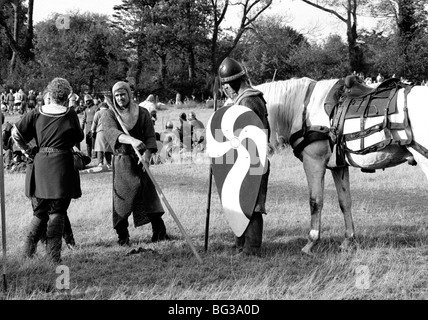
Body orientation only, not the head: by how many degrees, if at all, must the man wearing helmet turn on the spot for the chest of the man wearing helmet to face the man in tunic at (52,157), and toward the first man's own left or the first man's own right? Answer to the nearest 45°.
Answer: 0° — they already face them

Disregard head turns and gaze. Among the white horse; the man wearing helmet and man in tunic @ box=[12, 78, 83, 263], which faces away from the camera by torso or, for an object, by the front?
the man in tunic

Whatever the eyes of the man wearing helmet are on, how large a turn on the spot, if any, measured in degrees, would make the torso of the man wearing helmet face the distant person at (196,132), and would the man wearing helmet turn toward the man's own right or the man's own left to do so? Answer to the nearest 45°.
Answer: approximately 90° to the man's own right

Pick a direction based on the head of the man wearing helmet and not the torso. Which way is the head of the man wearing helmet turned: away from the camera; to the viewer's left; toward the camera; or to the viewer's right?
to the viewer's left

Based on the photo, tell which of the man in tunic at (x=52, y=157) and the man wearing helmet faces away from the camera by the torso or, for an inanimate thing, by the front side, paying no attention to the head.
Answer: the man in tunic

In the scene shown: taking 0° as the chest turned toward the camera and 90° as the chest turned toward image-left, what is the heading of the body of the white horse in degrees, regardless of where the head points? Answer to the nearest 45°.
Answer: approximately 90°

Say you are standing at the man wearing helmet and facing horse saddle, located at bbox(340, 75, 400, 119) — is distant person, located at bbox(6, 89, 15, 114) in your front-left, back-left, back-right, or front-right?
back-left

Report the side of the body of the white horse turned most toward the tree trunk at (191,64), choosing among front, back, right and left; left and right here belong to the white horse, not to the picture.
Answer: right

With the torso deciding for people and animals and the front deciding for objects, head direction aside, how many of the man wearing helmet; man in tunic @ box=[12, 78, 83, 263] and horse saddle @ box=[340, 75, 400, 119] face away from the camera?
1

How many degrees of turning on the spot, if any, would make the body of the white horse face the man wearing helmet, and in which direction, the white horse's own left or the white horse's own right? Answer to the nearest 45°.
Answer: approximately 45° to the white horse's own left

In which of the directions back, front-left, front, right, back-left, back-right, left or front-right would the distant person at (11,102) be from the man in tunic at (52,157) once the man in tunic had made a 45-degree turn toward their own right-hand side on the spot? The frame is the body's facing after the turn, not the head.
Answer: front-left

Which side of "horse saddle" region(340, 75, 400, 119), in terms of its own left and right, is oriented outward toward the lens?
left

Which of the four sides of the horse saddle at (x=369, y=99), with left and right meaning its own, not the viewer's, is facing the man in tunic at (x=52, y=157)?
front

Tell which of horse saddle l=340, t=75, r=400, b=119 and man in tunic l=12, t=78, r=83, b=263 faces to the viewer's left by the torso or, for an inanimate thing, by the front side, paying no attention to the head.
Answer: the horse saddle

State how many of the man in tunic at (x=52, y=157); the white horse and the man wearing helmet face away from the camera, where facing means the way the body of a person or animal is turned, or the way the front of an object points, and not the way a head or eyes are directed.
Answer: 1

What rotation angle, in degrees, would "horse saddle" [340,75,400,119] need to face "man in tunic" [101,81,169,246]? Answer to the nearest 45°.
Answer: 0° — it already faces them

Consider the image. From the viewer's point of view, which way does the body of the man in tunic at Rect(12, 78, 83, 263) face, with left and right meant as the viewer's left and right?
facing away from the viewer

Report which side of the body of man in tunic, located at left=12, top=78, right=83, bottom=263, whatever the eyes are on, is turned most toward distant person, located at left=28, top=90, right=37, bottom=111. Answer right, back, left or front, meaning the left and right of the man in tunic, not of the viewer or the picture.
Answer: front

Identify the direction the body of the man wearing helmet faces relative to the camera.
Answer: to the viewer's left

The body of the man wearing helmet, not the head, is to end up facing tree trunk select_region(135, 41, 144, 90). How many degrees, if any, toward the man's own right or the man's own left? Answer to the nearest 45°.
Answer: approximately 90° to the man's own right
